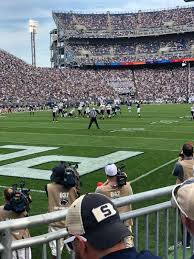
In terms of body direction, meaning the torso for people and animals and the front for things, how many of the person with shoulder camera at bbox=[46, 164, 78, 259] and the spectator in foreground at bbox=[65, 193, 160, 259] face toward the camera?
0

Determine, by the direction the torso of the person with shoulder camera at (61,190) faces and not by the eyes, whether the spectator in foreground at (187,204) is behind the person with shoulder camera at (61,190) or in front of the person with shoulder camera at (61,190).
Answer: behind

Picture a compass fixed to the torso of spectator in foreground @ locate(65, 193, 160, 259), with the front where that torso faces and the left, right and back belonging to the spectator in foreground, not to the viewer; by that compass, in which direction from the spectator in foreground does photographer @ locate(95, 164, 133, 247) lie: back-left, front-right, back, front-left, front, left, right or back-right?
front-right

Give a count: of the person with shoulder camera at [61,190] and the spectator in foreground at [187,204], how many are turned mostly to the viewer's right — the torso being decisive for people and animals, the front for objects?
0

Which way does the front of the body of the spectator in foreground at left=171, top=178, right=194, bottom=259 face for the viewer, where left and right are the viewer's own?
facing away from the viewer and to the left of the viewer

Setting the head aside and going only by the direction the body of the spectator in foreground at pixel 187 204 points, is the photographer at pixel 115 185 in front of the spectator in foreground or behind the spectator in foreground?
in front

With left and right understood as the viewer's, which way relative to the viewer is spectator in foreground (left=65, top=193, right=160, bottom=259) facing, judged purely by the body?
facing away from the viewer and to the left of the viewer

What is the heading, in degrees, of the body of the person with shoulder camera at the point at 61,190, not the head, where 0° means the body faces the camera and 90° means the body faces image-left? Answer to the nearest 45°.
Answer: approximately 180°

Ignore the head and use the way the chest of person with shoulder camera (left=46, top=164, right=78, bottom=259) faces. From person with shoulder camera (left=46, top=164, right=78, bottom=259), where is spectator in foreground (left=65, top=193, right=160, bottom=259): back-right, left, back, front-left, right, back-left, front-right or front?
back

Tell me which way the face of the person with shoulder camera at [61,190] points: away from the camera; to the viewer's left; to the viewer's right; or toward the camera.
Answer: away from the camera
